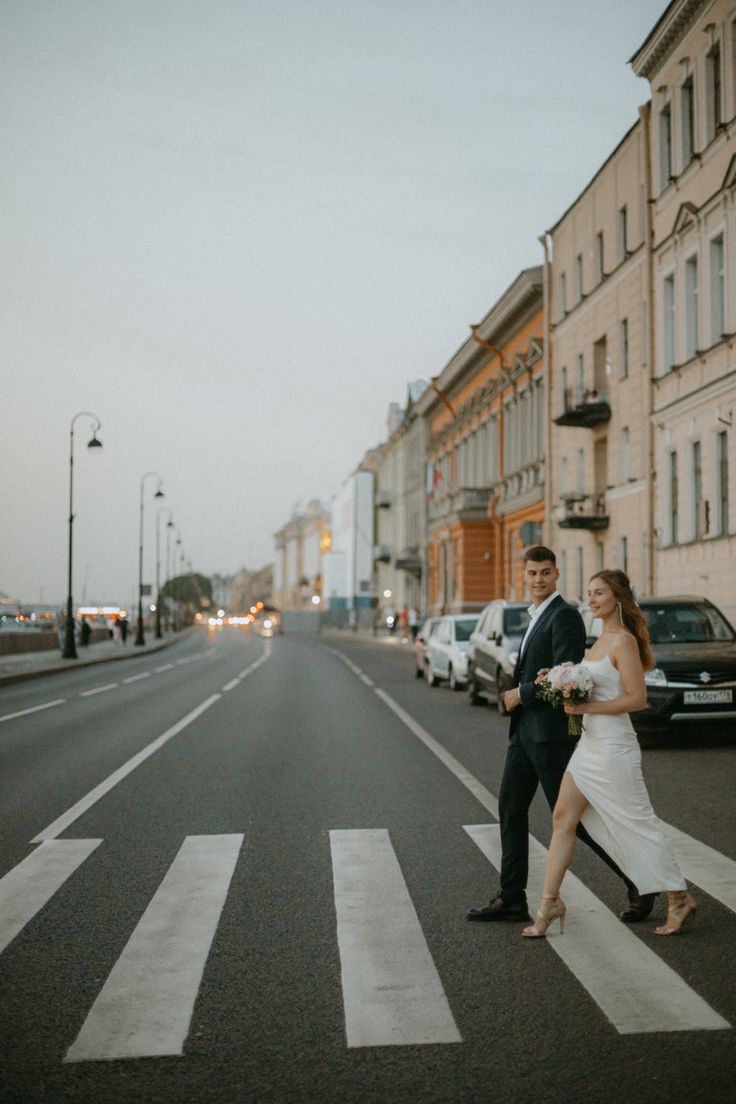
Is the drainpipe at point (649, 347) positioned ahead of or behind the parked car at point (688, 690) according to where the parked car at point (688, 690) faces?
behind

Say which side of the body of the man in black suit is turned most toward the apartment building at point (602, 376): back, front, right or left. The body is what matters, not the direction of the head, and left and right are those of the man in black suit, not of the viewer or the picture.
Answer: right

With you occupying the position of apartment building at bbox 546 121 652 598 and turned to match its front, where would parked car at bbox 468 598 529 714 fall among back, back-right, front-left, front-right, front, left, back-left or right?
front-left

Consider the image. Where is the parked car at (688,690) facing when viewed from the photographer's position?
facing the viewer and to the right of the viewer

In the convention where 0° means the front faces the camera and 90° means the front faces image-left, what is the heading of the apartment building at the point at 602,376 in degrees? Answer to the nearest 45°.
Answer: approximately 45°

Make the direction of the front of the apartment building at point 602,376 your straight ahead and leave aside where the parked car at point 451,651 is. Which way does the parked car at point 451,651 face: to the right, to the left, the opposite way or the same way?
to the left

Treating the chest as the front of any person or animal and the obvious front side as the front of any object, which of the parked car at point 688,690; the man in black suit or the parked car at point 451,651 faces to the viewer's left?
the man in black suit

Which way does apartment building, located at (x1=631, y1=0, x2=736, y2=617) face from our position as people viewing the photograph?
facing the viewer and to the left of the viewer

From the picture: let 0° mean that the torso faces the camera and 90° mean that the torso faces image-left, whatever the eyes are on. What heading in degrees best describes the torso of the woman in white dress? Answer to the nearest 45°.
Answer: approximately 90°

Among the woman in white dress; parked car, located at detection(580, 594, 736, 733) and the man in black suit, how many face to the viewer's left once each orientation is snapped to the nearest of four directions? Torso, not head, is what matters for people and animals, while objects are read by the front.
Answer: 2

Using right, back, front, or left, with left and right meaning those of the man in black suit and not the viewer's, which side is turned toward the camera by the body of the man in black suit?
left

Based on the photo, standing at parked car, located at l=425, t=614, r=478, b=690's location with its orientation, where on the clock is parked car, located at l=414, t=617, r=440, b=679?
parked car, located at l=414, t=617, r=440, b=679 is roughly at 7 o'clock from parked car, located at l=425, t=614, r=478, b=690.
